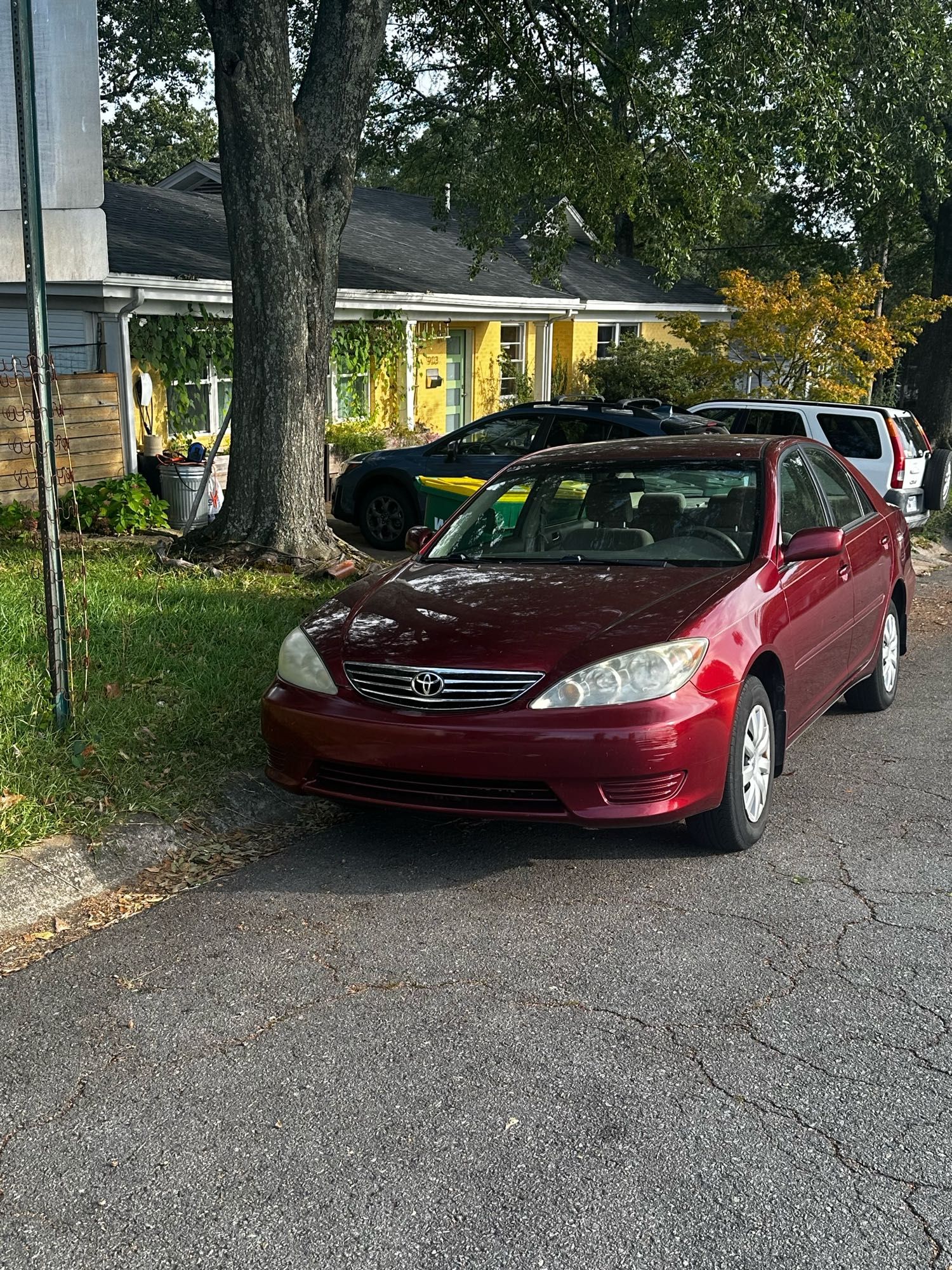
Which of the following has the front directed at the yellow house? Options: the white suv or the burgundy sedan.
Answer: the white suv

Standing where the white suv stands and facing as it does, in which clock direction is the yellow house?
The yellow house is roughly at 12 o'clock from the white suv.

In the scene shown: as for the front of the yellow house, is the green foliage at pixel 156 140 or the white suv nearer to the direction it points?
the white suv

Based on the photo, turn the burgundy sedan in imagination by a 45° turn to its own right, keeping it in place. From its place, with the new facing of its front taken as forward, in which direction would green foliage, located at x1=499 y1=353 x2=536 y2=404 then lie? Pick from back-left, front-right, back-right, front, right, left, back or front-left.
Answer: right

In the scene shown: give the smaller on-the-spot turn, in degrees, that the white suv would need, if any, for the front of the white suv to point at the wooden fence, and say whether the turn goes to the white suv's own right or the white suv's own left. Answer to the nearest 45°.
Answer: approximately 45° to the white suv's own left

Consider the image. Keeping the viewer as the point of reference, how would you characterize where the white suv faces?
facing away from the viewer and to the left of the viewer

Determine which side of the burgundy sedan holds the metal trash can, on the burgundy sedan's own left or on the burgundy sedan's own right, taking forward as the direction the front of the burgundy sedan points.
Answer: on the burgundy sedan's own right

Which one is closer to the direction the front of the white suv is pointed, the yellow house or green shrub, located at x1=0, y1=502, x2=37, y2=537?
the yellow house

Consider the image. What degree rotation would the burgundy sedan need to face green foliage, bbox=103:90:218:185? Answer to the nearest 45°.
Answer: approximately 135° to its right

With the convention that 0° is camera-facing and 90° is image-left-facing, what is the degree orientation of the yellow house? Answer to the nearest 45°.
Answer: approximately 315°

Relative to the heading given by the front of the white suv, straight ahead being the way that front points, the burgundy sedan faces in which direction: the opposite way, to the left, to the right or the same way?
to the left
